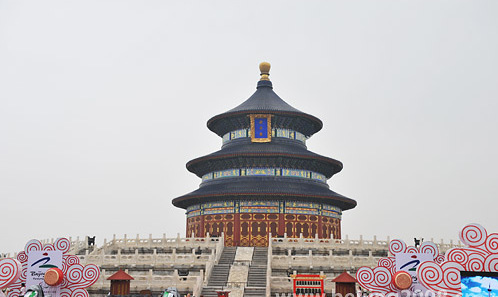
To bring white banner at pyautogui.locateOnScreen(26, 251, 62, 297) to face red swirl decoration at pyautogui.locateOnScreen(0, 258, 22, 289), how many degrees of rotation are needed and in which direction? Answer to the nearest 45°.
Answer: approximately 45° to its right

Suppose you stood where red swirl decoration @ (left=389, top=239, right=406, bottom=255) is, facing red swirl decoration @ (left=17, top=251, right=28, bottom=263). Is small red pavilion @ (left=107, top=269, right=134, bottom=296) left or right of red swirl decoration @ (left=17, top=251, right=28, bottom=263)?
right

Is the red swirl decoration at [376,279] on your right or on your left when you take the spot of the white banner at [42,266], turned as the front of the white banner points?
on your left

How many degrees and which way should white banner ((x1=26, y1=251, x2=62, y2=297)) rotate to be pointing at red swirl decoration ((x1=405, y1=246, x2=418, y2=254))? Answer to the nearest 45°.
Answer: approximately 90° to its left

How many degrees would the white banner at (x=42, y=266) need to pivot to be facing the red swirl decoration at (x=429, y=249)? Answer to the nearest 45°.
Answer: approximately 90° to its left

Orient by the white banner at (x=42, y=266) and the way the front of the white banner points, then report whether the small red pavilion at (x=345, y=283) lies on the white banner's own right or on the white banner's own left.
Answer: on the white banner's own left

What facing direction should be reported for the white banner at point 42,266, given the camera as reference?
facing the viewer

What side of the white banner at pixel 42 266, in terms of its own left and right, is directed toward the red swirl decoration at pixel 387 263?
left
